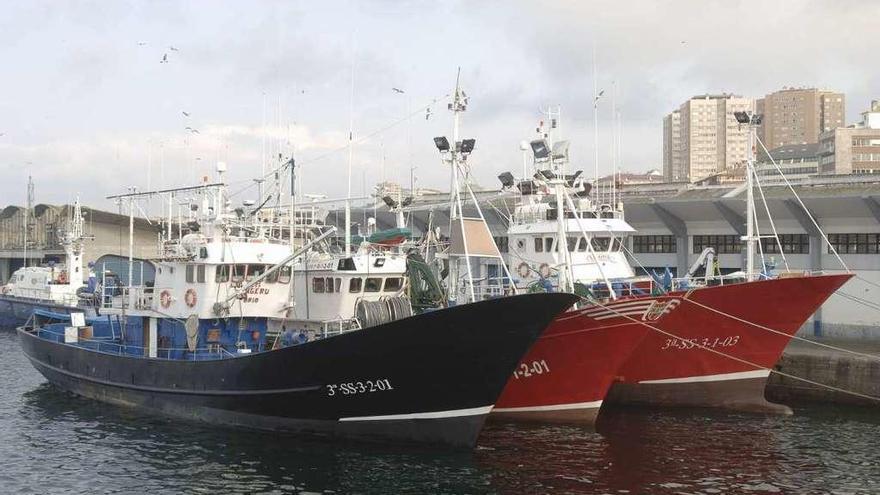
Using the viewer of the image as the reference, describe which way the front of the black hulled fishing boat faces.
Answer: facing the viewer and to the right of the viewer
